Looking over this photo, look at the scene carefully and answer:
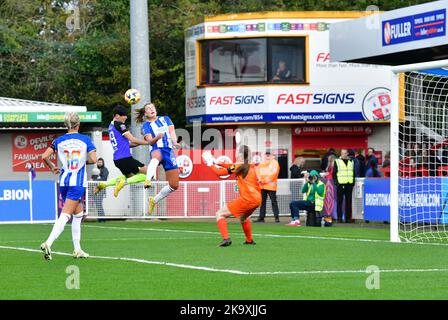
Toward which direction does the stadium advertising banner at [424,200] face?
toward the camera

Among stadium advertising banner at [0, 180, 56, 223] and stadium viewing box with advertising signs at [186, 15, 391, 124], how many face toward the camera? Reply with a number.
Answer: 2

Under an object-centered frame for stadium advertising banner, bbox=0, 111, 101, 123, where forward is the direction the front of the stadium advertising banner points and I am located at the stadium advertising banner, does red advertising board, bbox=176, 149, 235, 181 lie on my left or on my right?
on my left

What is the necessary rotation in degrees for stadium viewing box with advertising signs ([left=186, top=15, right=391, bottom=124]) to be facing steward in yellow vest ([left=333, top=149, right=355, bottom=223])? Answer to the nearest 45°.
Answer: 0° — it already faces them

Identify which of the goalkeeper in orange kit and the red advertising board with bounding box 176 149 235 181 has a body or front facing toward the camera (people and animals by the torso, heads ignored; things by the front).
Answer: the red advertising board

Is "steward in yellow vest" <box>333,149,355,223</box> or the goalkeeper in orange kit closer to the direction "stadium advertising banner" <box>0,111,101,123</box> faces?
the goalkeeper in orange kit

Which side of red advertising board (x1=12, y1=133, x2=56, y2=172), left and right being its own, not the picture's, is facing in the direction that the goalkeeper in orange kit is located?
front

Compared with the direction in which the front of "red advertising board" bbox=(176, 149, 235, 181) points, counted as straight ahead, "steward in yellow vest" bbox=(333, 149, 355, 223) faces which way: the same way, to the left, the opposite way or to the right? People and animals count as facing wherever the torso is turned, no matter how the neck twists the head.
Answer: the same way

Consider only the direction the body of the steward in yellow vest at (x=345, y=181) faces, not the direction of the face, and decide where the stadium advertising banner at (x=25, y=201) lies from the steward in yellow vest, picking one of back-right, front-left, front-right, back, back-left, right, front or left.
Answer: right

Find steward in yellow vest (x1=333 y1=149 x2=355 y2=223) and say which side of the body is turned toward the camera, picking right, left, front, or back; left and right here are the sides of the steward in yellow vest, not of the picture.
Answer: front

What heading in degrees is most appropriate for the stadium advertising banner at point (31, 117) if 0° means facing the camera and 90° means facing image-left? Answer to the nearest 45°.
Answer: approximately 0°

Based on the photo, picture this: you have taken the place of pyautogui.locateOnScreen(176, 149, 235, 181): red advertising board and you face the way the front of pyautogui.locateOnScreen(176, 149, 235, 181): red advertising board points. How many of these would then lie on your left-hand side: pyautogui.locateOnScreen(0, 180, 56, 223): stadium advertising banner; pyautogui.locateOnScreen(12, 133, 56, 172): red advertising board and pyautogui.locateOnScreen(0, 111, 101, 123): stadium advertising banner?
0

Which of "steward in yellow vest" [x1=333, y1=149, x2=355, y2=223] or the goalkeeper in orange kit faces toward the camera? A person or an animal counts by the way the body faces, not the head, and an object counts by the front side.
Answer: the steward in yellow vest

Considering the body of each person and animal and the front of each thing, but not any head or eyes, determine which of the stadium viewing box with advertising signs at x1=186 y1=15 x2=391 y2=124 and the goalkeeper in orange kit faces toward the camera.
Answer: the stadium viewing box with advertising signs
